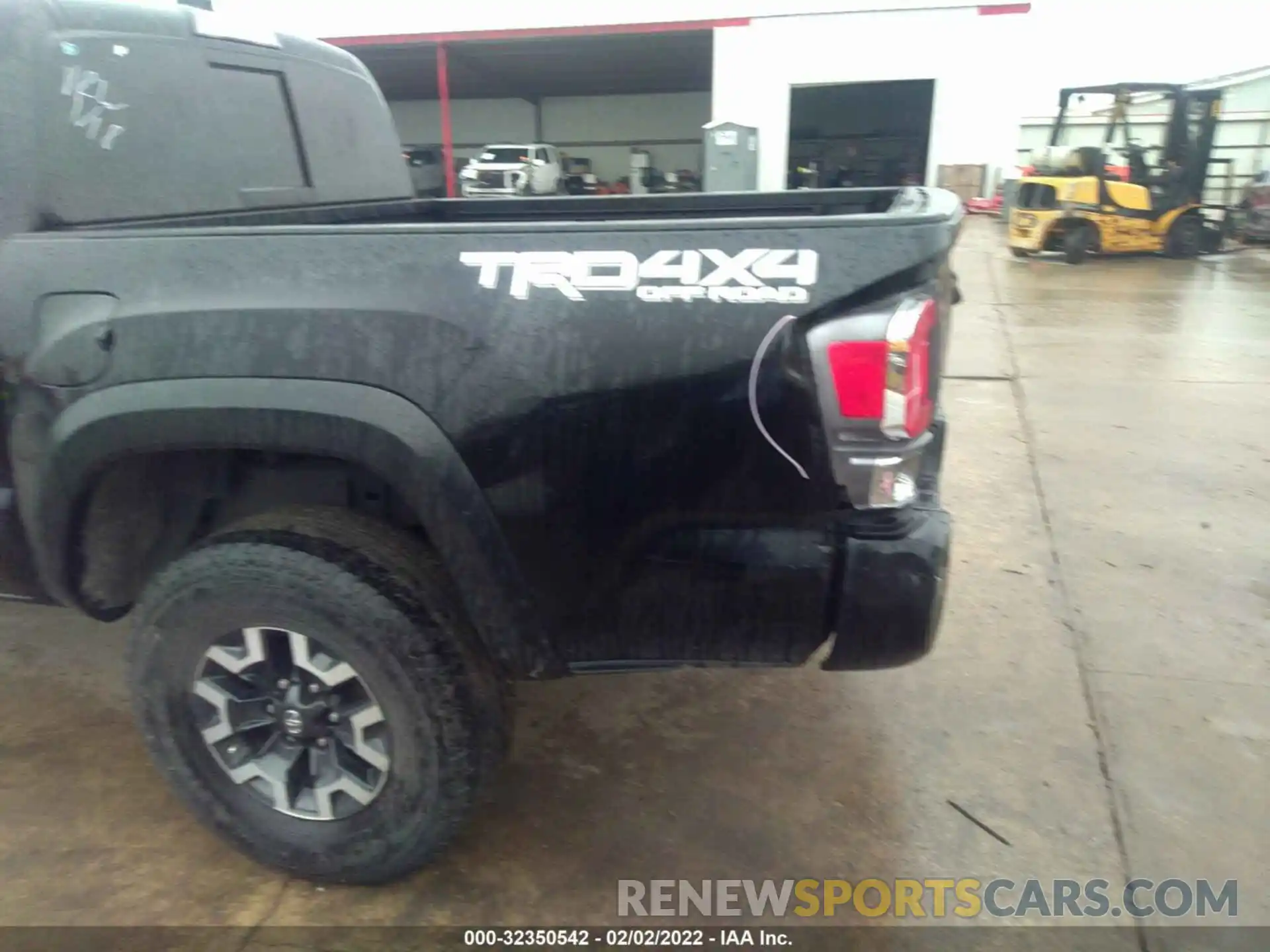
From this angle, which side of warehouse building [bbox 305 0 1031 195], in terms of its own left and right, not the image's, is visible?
front

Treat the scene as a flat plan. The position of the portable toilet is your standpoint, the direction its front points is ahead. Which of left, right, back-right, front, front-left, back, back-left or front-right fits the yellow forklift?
front-left

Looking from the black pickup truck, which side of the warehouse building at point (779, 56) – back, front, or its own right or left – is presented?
front

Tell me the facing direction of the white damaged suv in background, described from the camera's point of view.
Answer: facing the viewer and to the left of the viewer

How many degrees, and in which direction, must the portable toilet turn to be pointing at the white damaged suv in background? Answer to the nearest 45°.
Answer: approximately 90° to its right

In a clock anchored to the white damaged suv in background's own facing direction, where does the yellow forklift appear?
The yellow forklift is roughly at 9 o'clock from the white damaged suv in background.

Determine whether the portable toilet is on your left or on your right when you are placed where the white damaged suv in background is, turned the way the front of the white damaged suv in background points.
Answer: on your left

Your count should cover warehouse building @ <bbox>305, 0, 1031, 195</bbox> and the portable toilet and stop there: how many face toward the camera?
2

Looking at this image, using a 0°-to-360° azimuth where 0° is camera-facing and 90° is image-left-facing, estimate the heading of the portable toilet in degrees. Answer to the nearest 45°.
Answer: approximately 0°
